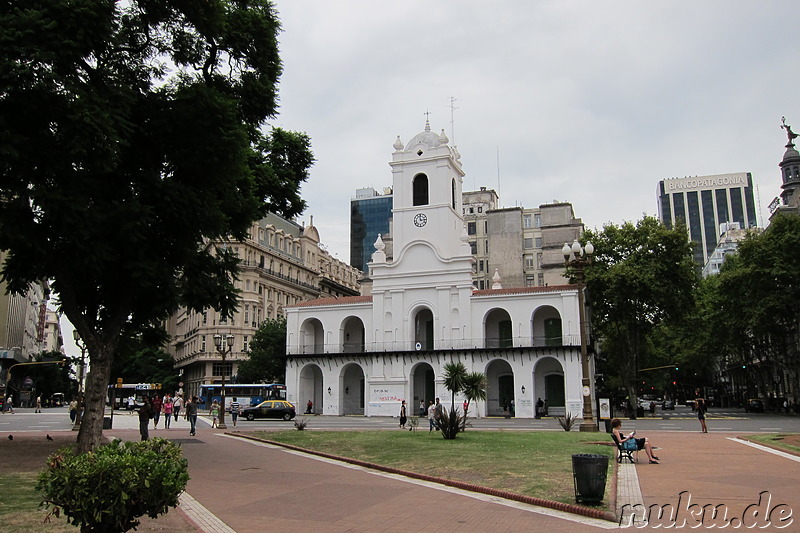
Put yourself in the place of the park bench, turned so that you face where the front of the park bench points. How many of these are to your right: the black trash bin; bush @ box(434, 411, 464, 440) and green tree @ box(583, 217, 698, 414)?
1

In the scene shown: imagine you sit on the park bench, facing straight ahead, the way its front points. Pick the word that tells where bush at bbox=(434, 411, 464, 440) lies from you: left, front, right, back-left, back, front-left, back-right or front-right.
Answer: back-left

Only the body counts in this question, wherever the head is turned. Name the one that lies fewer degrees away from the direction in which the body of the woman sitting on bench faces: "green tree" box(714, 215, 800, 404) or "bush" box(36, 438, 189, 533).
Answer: the green tree

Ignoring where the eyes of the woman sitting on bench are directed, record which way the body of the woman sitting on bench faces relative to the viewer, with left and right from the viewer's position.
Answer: facing to the right of the viewer

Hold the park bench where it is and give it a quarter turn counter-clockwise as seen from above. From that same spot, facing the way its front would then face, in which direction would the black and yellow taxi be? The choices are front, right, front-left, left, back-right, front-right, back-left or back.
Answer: front-left

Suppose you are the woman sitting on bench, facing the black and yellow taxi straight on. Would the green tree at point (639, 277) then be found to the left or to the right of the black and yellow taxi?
right

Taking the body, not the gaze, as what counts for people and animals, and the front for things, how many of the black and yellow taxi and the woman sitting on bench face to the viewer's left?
1

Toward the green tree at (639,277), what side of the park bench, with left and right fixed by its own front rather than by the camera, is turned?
left

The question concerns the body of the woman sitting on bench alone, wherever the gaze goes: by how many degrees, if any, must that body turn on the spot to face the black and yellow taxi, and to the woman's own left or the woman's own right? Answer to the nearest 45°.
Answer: approximately 135° to the woman's own left

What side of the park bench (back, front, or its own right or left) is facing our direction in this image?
right

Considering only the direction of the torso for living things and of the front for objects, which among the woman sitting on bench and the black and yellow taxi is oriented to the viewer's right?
the woman sitting on bench

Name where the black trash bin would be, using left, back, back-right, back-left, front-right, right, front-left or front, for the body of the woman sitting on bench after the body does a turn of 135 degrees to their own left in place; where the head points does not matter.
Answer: back-left
